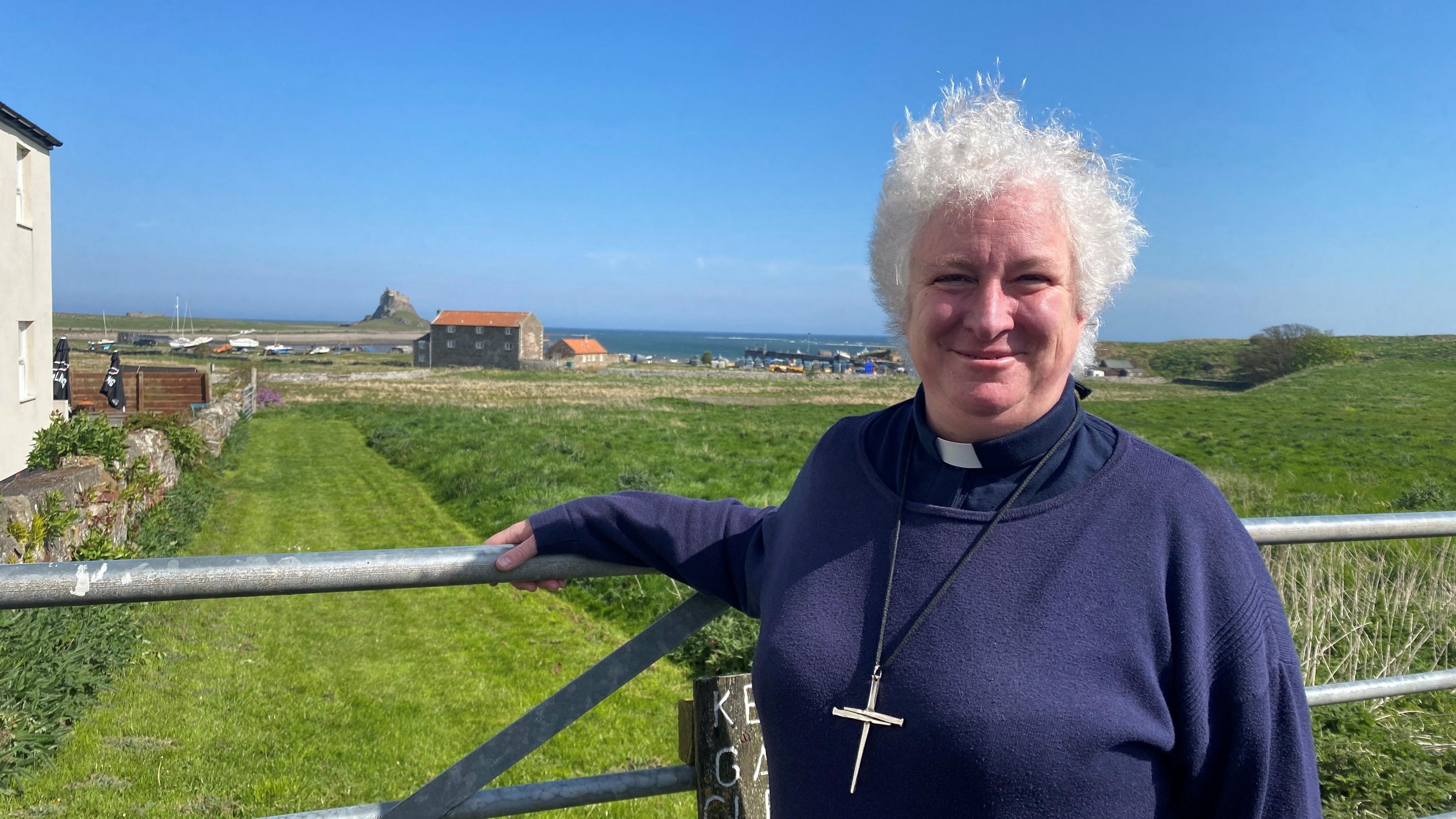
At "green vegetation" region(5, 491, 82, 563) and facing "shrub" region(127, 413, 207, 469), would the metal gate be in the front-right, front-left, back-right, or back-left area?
back-right

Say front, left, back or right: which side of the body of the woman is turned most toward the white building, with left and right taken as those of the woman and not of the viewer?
right

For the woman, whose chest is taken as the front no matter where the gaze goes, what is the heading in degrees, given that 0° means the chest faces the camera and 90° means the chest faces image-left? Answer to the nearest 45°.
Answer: approximately 45°

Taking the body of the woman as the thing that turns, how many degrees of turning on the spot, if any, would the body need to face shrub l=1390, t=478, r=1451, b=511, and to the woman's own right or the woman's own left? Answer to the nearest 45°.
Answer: approximately 180°

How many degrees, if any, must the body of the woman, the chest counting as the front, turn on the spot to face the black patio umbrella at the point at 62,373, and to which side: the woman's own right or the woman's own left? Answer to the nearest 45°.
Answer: approximately 90° to the woman's own right

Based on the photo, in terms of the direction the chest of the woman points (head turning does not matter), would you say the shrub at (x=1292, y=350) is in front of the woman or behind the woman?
behind

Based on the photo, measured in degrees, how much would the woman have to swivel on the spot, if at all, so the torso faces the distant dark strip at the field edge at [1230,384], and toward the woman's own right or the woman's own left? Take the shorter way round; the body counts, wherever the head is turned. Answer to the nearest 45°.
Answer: approximately 135° to the woman's own right

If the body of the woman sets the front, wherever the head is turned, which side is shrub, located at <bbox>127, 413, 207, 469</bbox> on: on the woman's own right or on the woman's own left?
on the woman's own right

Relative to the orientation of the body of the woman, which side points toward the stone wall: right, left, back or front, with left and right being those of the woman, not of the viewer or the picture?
right
